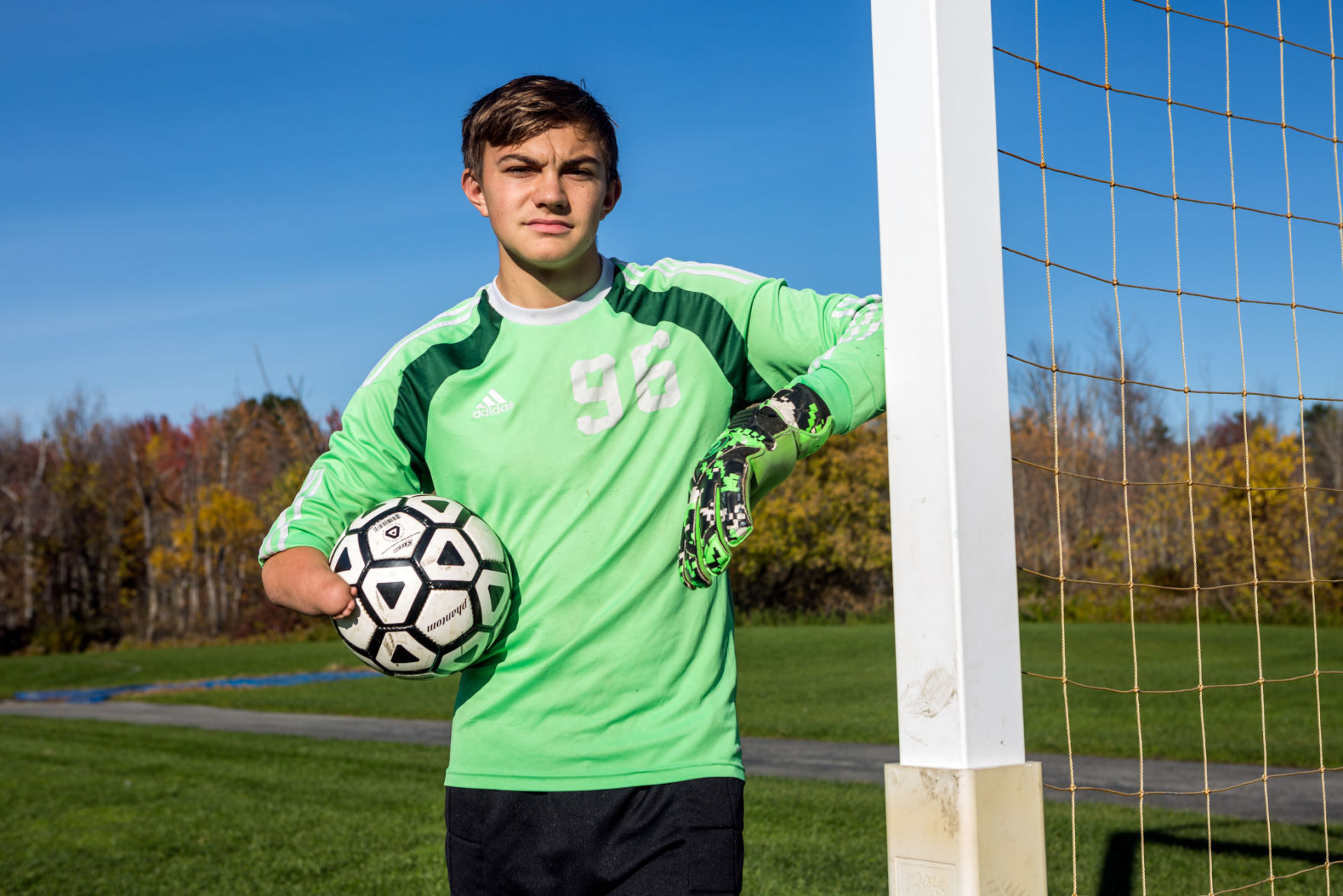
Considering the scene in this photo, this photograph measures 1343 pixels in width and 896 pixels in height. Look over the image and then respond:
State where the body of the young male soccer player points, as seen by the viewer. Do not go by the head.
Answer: toward the camera
